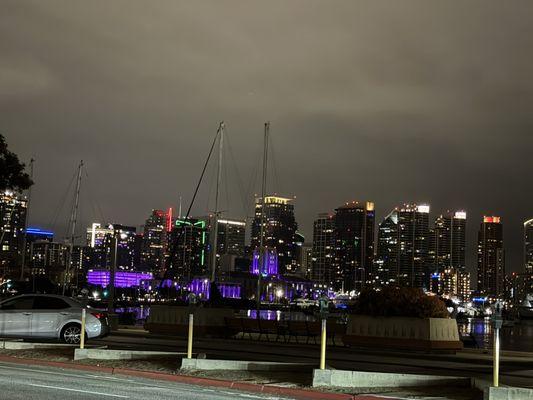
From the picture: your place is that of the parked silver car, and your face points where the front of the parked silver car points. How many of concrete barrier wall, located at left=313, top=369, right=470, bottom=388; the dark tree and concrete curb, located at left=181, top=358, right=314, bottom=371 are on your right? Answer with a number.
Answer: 1

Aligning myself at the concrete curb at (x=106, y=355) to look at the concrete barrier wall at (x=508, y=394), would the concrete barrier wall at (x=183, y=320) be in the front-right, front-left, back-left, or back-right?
back-left

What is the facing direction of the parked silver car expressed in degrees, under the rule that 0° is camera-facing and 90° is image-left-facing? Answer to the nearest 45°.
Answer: approximately 90°

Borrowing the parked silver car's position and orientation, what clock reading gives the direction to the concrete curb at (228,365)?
The concrete curb is roughly at 8 o'clock from the parked silver car.

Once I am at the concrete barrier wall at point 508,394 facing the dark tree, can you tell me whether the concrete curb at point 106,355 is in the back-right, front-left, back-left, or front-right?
front-left

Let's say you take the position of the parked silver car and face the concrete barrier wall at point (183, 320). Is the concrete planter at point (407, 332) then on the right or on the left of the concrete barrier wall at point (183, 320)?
right

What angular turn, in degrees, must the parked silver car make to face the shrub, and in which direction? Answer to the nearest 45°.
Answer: approximately 180°

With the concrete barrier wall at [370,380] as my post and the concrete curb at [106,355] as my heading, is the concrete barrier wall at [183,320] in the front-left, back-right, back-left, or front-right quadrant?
front-right

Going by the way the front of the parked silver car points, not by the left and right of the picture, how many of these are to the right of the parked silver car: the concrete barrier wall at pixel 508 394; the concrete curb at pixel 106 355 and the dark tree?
1

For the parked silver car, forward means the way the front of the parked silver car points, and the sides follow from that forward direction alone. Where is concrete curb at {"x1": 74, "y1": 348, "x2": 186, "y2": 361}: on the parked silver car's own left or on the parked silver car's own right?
on the parked silver car's own left

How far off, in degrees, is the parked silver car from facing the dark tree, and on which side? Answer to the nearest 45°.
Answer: approximately 90° to its right

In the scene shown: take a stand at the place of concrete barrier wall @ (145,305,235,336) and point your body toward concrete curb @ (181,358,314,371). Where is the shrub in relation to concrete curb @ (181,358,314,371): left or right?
left
